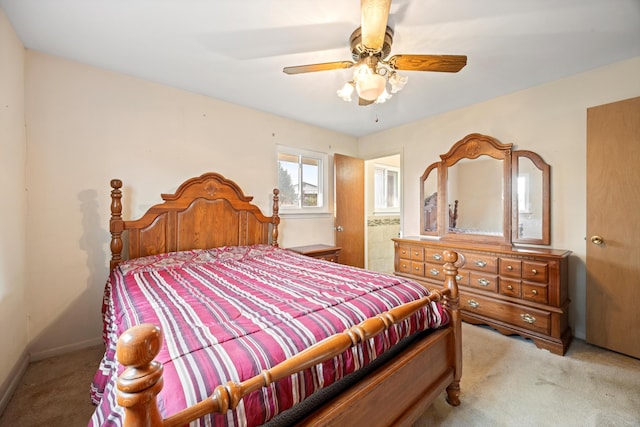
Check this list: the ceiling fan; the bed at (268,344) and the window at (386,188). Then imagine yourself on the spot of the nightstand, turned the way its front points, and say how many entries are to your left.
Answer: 1

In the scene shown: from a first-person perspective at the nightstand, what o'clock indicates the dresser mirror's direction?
The dresser mirror is roughly at 11 o'clock from the nightstand.

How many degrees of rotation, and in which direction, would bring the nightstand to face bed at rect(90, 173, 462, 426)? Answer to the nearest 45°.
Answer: approximately 45° to its right

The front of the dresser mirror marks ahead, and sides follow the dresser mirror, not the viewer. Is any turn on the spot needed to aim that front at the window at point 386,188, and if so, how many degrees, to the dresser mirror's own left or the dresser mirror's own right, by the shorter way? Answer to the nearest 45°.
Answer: approximately 90° to the dresser mirror's own right

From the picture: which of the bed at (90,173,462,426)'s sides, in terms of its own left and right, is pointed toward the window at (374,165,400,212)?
left

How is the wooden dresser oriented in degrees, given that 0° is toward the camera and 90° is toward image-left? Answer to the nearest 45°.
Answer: approximately 45°

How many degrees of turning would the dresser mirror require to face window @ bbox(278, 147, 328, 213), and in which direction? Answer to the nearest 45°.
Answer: approximately 45° to its right

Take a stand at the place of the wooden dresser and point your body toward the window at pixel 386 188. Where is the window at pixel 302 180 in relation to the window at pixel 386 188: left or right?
left

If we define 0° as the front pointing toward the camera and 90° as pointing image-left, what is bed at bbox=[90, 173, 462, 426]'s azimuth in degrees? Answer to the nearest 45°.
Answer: approximately 315°
